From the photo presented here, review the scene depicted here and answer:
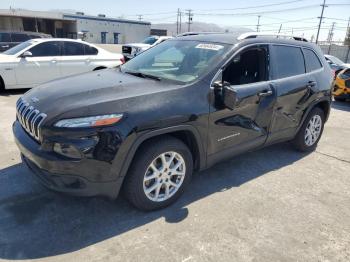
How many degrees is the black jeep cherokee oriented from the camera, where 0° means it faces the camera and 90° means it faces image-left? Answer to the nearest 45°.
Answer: approximately 45°

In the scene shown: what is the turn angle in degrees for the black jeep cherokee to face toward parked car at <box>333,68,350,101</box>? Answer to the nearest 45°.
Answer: approximately 180°

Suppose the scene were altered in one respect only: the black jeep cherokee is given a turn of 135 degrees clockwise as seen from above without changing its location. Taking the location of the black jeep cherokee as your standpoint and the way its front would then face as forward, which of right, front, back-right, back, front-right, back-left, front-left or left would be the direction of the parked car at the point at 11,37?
front-left

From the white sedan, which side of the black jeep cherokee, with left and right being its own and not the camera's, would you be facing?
right
